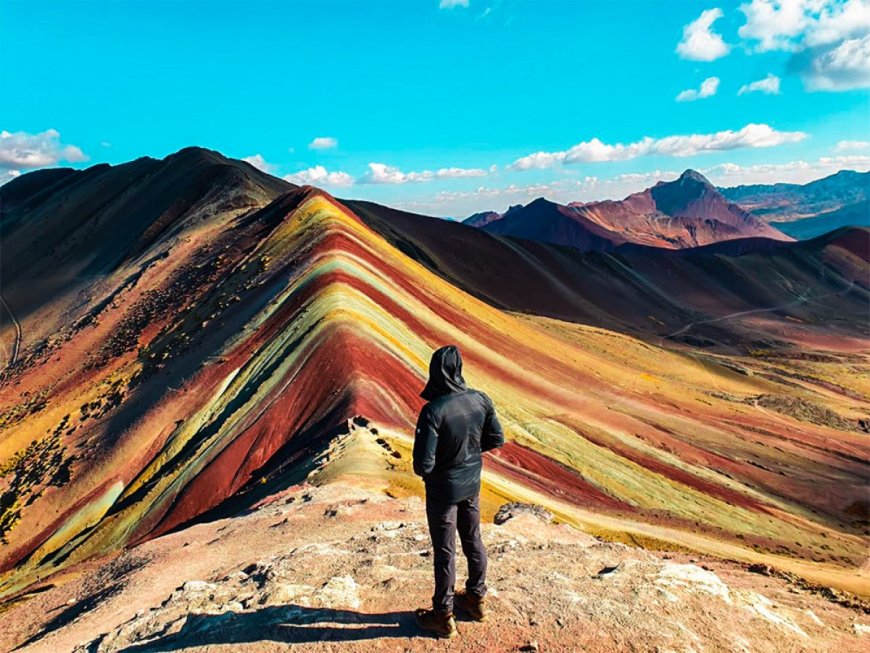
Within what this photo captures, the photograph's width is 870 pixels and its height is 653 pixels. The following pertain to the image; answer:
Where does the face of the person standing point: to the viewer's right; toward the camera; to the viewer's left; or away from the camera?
away from the camera

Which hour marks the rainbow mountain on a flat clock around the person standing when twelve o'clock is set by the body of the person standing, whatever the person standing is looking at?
The rainbow mountain is roughly at 1 o'clock from the person standing.

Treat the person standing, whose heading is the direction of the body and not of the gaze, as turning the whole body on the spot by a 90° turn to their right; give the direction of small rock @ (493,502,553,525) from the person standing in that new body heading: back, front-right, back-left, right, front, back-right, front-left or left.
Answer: front-left

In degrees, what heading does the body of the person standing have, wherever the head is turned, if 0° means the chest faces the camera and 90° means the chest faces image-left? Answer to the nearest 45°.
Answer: approximately 135°
